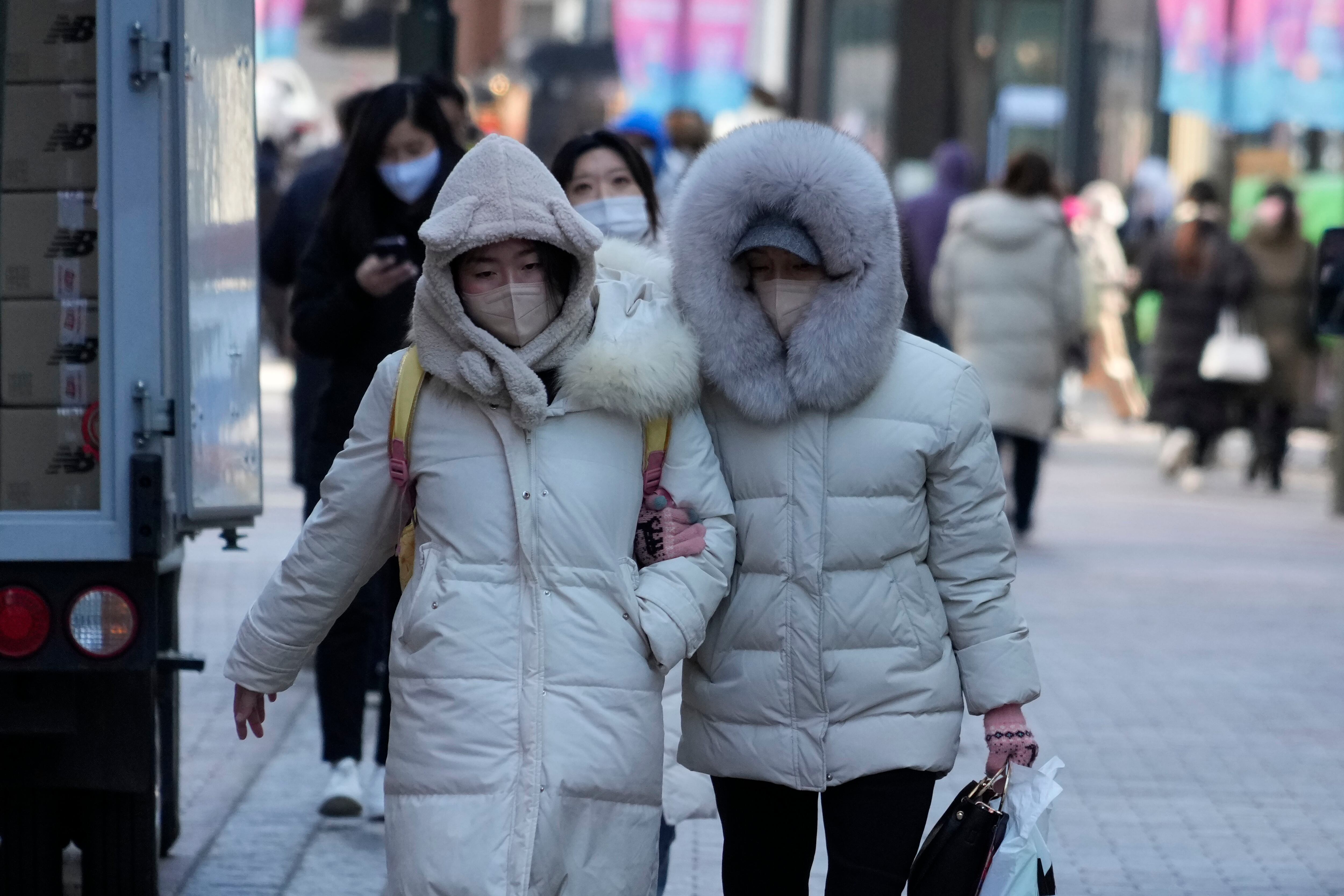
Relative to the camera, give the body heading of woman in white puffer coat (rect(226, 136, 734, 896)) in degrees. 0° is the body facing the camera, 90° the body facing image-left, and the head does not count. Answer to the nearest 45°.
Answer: approximately 0°

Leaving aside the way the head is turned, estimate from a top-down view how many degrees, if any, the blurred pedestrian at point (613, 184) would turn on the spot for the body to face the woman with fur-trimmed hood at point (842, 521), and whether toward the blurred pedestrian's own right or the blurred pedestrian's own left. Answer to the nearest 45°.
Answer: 0° — they already face them

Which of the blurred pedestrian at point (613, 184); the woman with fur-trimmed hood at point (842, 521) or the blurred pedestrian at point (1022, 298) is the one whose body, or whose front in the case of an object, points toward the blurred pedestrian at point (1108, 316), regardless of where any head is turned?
the blurred pedestrian at point (1022, 298)

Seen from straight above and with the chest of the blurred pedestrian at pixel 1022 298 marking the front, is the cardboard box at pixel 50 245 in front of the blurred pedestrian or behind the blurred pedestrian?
behind

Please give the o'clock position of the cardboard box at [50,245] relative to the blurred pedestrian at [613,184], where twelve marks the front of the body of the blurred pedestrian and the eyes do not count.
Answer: The cardboard box is roughly at 2 o'clock from the blurred pedestrian.

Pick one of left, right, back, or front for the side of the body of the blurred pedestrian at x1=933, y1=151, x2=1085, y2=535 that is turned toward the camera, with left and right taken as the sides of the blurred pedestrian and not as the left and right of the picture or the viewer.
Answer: back

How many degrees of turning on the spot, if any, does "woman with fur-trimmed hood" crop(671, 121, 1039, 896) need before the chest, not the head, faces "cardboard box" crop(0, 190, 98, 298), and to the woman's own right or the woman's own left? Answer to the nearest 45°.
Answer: approximately 135° to the woman's own right

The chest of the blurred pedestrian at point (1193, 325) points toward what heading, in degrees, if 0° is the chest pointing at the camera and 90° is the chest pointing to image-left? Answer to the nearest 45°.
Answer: approximately 180°

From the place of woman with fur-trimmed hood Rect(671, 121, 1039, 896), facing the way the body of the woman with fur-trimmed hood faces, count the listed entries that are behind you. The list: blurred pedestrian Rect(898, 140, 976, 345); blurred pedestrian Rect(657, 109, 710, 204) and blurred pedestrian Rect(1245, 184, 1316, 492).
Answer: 3

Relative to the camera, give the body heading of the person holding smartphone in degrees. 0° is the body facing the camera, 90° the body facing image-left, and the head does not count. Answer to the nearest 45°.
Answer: approximately 315°

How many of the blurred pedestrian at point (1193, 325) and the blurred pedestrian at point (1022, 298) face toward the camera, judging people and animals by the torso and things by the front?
0

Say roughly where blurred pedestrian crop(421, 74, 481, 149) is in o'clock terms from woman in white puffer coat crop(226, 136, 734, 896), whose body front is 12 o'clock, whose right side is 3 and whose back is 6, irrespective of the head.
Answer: The blurred pedestrian is roughly at 6 o'clock from the woman in white puffer coat.

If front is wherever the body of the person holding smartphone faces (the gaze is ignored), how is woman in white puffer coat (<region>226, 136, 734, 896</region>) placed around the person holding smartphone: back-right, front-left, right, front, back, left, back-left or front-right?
front-right
